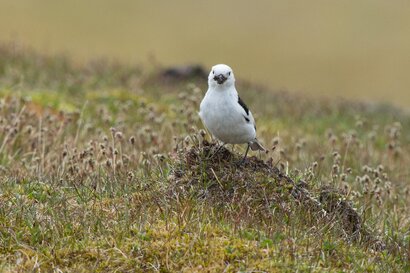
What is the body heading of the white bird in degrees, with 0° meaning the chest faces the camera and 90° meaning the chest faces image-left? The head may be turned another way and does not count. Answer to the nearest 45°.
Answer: approximately 45°
